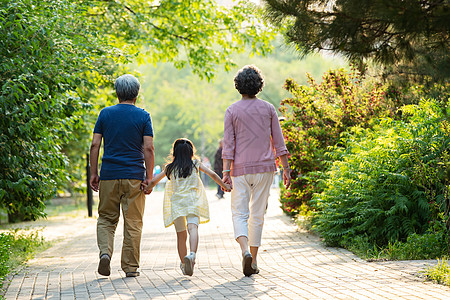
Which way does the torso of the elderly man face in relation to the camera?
away from the camera

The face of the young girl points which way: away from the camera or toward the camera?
away from the camera

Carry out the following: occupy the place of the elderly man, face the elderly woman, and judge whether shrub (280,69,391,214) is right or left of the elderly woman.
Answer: left

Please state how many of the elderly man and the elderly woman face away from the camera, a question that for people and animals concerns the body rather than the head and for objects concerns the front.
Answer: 2

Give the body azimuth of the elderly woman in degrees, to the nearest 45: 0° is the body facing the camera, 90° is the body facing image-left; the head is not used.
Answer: approximately 180°

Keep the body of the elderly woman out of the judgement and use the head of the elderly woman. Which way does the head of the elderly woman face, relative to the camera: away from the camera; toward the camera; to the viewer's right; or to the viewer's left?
away from the camera

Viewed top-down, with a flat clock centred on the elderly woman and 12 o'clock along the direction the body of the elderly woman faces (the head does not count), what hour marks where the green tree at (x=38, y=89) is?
The green tree is roughly at 10 o'clock from the elderly woman.

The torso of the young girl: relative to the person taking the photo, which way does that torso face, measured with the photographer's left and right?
facing away from the viewer

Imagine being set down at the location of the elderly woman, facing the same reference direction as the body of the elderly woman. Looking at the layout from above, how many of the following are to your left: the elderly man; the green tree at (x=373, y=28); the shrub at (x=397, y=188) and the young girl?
2

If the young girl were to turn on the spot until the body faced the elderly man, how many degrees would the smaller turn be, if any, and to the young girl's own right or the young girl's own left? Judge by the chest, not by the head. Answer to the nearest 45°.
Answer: approximately 90° to the young girl's own left

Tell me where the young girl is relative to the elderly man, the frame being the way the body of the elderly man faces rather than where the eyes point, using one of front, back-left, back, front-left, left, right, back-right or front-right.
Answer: right
